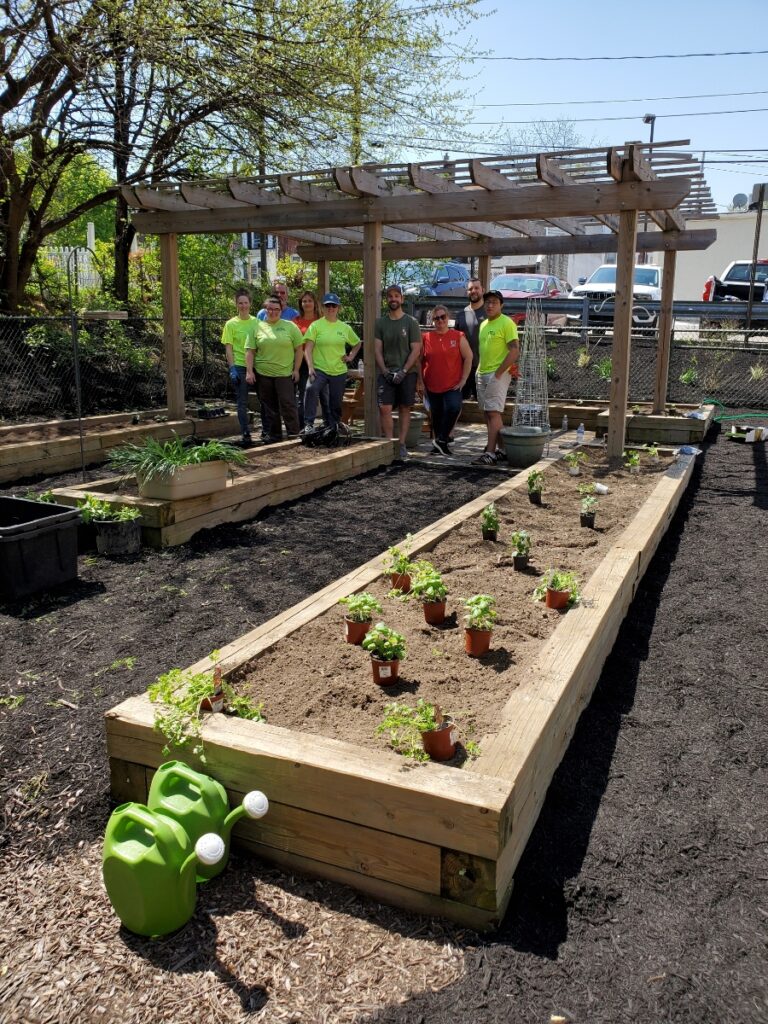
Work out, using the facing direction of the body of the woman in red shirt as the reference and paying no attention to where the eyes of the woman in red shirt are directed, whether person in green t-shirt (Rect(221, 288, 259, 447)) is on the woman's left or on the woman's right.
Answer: on the woman's right

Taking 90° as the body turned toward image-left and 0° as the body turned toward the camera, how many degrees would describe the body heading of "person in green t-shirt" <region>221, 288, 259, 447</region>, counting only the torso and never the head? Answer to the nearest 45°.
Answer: approximately 0°

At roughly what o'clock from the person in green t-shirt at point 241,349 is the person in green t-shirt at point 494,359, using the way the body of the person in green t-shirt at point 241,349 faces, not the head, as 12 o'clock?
the person in green t-shirt at point 494,359 is roughly at 10 o'clock from the person in green t-shirt at point 241,349.

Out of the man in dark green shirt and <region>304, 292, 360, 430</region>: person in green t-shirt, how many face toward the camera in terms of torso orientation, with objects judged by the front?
2

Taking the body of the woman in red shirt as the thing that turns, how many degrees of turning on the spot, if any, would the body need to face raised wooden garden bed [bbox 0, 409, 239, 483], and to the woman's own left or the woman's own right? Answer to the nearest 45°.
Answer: approximately 90° to the woman's own right

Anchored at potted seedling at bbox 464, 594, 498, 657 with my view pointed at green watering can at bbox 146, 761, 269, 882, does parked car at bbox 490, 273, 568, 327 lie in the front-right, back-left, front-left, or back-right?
back-right

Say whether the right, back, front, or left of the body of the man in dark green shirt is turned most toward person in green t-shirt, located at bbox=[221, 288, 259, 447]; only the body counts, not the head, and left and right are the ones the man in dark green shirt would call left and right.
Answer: right

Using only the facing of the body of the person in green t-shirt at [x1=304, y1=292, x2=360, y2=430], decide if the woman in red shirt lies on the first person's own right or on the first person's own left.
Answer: on the first person's own left

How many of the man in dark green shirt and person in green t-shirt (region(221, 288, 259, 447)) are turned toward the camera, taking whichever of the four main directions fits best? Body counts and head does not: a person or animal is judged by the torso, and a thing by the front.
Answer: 2
